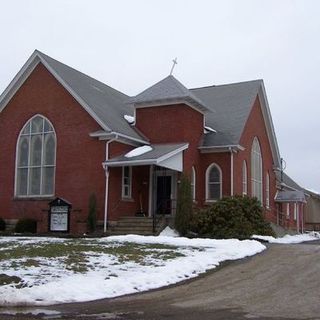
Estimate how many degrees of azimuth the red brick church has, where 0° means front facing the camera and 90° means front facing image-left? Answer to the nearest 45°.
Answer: approximately 0°

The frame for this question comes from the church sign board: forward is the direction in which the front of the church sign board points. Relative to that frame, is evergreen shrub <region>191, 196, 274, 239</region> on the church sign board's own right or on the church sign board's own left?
on the church sign board's own left

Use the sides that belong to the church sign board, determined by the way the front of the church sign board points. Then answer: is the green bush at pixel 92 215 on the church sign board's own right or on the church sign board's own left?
on the church sign board's own left

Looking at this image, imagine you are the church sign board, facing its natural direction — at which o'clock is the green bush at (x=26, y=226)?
The green bush is roughly at 4 o'clock from the church sign board.

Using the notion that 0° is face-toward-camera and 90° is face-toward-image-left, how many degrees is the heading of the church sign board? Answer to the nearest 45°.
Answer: approximately 0°
